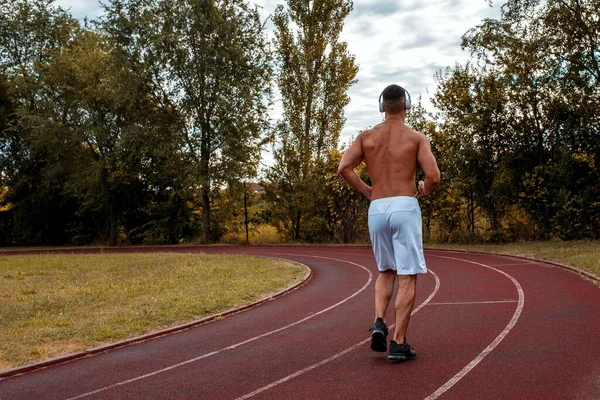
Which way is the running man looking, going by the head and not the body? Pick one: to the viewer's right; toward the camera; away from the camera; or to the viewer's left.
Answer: away from the camera

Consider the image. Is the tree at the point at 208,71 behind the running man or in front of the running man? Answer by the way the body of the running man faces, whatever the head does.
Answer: in front

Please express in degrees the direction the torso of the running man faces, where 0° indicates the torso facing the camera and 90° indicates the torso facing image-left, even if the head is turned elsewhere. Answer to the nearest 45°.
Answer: approximately 180°

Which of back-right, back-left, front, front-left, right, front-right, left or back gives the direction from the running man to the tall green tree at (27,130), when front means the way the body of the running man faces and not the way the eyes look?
front-left

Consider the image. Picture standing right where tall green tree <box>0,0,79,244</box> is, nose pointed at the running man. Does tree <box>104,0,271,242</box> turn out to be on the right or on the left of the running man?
left

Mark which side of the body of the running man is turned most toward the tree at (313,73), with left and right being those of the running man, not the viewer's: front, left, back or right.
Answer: front
